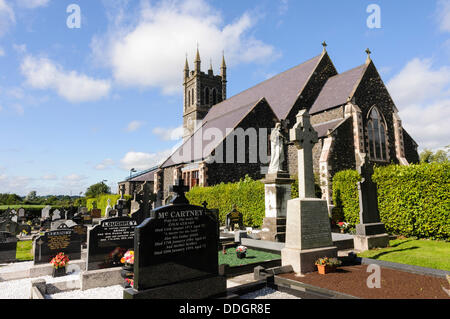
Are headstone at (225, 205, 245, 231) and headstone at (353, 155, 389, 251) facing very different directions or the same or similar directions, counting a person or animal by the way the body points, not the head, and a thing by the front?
same or similar directions

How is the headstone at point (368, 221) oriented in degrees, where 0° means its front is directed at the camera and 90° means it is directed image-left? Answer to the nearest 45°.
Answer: approximately 315°

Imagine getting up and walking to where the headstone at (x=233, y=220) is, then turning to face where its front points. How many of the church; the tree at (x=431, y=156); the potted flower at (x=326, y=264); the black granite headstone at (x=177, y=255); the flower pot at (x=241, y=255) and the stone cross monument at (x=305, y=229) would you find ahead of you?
4

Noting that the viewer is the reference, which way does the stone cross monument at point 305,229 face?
facing the viewer and to the right of the viewer

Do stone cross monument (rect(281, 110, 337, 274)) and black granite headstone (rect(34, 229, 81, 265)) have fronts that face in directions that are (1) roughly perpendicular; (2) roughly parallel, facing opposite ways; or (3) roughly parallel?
roughly parallel

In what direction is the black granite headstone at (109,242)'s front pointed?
toward the camera

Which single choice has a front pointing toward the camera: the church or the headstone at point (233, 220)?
the headstone

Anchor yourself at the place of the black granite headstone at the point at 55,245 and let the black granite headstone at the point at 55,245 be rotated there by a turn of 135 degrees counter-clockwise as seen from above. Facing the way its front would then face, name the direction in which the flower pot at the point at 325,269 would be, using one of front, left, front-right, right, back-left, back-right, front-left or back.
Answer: right

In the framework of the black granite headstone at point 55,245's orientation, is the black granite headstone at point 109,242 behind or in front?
in front

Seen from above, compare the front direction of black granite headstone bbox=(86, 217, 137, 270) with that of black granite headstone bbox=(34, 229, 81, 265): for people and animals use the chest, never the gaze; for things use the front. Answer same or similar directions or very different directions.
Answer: same or similar directions

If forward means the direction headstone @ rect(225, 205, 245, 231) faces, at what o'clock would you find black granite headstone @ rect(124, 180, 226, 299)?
The black granite headstone is roughly at 12 o'clock from the headstone.

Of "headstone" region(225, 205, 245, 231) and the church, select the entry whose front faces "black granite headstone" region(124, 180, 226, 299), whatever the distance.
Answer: the headstone

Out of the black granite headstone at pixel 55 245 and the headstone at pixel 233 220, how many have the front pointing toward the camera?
2

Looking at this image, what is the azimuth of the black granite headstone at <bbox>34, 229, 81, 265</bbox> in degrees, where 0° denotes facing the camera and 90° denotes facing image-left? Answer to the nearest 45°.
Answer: approximately 0°

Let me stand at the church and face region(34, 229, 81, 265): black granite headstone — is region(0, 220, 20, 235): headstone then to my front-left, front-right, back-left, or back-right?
front-right

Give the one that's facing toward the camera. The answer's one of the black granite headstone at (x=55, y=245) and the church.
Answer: the black granite headstone
